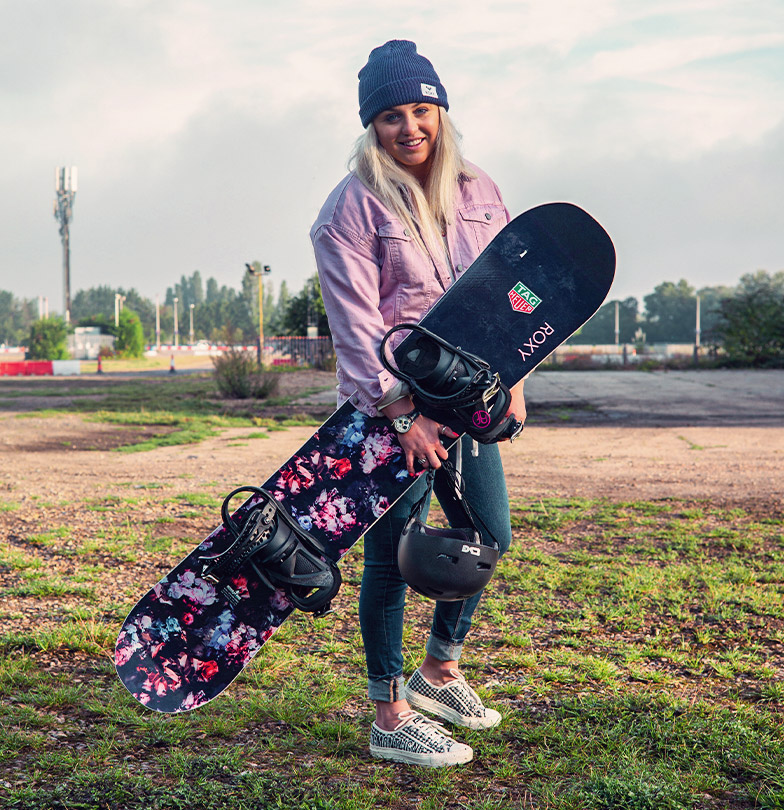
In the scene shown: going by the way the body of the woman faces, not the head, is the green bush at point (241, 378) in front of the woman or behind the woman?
behind

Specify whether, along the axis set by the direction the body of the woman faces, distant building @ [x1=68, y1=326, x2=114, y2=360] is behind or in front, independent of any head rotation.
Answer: behind

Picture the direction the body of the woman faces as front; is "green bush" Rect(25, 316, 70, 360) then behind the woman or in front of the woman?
behind

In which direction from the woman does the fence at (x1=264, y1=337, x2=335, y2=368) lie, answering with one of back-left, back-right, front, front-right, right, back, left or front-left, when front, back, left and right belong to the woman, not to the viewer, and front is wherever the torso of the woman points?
back-left

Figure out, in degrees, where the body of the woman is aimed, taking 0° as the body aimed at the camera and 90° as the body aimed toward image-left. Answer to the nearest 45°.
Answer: approximately 315°

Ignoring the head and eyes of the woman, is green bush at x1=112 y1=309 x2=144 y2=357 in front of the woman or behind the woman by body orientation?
behind
